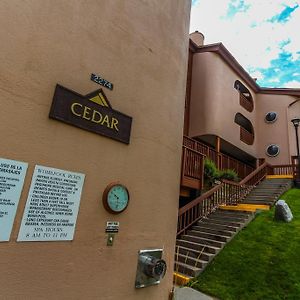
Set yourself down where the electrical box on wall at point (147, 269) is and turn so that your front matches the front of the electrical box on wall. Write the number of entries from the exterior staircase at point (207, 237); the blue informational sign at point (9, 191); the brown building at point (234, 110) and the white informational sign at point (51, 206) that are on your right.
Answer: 2

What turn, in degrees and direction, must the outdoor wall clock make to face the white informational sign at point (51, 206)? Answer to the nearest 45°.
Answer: approximately 90° to its right

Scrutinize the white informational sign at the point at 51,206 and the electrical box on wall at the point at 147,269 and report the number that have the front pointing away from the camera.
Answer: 0

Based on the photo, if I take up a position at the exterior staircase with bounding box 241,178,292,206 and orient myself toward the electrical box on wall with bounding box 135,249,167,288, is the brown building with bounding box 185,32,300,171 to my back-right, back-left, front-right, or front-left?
back-right

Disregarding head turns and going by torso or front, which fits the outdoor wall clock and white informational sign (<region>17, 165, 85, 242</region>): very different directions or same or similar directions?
same or similar directions

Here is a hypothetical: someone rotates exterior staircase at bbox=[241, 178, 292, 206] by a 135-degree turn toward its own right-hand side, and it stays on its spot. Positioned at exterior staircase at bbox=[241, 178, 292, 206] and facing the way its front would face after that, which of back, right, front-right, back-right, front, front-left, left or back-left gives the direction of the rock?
back

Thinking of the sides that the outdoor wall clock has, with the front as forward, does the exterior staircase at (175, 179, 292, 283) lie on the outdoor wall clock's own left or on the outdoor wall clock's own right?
on the outdoor wall clock's own left

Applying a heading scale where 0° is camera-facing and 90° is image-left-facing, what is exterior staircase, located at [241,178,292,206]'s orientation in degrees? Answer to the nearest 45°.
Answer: approximately 45°

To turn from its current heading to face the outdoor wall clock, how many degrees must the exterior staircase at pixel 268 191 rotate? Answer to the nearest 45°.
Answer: approximately 45° to its left

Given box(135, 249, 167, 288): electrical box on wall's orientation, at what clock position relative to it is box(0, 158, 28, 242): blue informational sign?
The blue informational sign is roughly at 3 o'clock from the electrical box on wall.

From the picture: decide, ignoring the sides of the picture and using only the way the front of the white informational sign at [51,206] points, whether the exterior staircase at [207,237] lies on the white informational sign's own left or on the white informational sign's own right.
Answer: on the white informational sign's own left

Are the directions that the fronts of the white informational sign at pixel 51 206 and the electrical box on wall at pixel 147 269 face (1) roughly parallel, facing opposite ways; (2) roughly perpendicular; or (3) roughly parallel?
roughly parallel

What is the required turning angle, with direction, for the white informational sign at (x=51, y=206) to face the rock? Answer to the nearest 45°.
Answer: approximately 90° to its left

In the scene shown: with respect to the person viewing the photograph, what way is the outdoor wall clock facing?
facing the viewer and to the right of the viewer

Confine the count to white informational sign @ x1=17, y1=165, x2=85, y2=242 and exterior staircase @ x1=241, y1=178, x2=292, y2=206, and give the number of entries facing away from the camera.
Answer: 0

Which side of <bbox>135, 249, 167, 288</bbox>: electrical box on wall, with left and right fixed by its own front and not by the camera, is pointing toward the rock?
left

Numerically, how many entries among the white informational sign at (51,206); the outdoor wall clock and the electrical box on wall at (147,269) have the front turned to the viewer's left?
0
